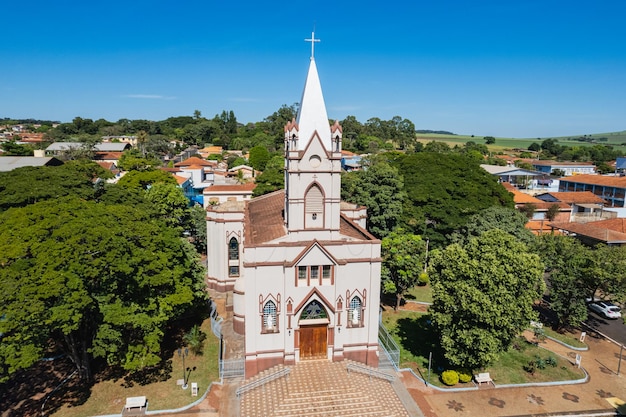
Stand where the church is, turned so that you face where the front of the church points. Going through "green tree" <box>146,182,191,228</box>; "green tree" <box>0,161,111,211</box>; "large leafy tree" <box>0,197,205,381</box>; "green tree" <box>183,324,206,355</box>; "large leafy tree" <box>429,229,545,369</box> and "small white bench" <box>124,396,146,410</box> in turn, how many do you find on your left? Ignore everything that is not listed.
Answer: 1

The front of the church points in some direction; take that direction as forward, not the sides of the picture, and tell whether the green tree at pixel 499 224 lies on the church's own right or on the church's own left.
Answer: on the church's own left

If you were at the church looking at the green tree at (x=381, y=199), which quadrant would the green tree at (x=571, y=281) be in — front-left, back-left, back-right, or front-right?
front-right

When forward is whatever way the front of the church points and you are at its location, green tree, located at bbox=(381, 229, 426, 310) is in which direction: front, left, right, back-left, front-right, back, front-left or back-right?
back-left

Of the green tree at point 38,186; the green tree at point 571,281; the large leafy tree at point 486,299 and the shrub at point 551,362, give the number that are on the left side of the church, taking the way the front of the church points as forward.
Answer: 3

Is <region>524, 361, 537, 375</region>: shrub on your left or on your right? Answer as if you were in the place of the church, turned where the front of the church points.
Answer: on your left

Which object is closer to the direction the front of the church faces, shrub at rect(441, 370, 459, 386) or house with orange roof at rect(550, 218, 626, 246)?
the shrub

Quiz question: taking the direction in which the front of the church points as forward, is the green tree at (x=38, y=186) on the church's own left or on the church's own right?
on the church's own right

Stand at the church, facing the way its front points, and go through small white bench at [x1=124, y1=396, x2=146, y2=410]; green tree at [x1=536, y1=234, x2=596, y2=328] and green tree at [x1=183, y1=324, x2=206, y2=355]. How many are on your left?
1

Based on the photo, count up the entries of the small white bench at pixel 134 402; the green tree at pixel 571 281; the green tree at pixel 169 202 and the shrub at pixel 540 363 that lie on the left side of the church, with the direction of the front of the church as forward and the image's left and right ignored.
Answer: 2

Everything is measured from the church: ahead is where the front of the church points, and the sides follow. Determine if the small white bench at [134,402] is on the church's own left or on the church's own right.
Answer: on the church's own right

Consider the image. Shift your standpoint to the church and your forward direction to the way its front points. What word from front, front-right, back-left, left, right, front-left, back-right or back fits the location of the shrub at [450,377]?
left

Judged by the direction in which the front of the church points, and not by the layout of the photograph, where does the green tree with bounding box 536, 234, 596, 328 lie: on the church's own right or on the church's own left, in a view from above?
on the church's own left

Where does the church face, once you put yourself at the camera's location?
facing the viewer

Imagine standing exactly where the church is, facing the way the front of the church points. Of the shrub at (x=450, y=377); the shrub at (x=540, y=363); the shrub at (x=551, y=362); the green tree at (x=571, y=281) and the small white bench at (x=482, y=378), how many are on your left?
5

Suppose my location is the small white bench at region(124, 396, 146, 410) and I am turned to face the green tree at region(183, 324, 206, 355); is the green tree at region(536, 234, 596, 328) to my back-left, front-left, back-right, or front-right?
front-right

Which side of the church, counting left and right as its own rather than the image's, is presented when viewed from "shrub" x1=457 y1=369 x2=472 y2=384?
left

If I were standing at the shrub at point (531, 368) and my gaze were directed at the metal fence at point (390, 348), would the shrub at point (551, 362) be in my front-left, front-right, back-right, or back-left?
back-right
